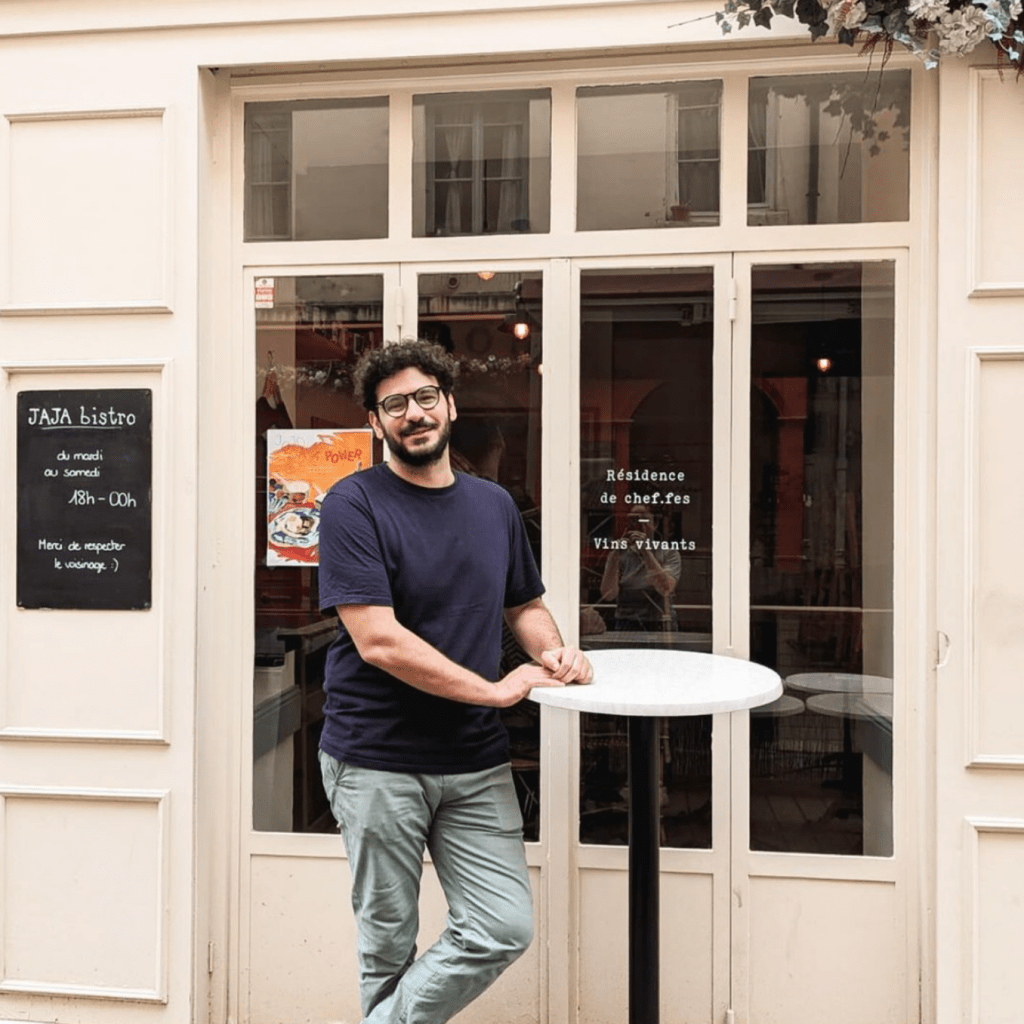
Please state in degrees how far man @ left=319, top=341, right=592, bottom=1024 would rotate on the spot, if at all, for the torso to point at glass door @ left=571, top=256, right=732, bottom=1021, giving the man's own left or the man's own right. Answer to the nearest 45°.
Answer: approximately 90° to the man's own left

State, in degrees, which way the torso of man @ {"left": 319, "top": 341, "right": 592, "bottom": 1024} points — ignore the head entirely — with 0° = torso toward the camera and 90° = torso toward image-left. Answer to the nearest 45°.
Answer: approximately 315°

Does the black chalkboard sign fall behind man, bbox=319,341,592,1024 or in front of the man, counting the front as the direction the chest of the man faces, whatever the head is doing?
behind

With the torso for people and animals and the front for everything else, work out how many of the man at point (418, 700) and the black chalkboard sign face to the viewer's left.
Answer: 0

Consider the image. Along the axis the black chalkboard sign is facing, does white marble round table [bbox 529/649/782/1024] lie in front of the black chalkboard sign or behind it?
in front

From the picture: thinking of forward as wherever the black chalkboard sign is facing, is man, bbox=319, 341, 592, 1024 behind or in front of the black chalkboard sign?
in front

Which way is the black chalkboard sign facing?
toward the camera

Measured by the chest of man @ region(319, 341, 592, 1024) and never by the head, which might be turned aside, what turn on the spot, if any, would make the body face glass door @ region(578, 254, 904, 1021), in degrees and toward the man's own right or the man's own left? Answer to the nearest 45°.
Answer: approximately 90° to the man's own left

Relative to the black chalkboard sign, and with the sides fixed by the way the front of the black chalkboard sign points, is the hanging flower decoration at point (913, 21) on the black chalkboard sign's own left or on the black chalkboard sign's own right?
on the black chalkboard sign's own left
